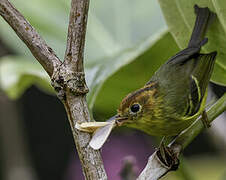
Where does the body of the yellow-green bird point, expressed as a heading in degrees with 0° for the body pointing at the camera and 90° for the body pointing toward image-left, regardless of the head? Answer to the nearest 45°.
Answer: approximately 90°

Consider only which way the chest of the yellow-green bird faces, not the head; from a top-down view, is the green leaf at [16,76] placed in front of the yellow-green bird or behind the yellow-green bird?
in front

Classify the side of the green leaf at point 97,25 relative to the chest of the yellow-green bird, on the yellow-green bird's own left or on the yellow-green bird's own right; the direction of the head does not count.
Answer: on the yellow-green bird's own right
